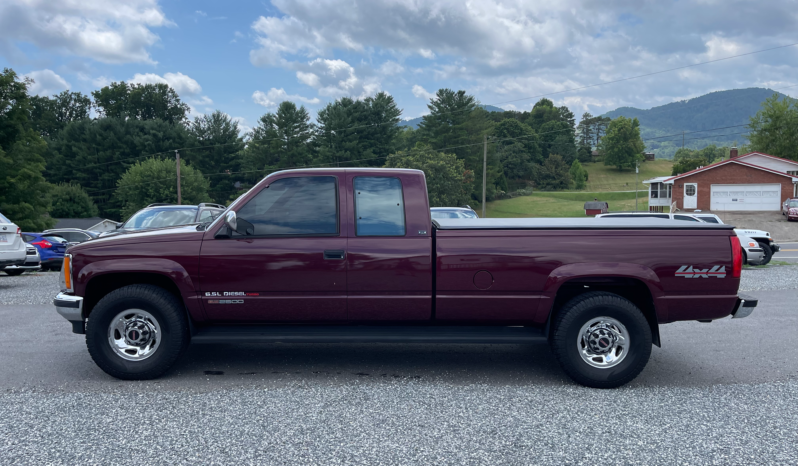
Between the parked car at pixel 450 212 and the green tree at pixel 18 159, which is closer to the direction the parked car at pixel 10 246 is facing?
the green tree

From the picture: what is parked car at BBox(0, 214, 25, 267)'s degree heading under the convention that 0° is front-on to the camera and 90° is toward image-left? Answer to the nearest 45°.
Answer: approximately 135°

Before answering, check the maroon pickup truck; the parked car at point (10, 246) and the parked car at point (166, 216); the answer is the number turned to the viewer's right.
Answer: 0

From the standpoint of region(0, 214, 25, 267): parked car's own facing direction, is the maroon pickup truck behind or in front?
behind

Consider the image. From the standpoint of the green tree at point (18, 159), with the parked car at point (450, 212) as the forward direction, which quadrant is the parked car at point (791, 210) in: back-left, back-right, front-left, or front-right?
front-left

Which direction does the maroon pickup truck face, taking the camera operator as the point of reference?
facing to the left of the viewer

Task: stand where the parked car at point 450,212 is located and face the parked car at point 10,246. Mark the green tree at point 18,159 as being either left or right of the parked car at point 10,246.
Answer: right

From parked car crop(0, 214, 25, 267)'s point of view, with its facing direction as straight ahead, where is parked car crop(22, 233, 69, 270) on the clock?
parked car crop(22, 233, 69, 270) is roughly at 2 o'clock from parked car crop(0, 214, 25, 267).

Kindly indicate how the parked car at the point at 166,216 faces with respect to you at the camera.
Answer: facing the viewer and to the left of the viewer

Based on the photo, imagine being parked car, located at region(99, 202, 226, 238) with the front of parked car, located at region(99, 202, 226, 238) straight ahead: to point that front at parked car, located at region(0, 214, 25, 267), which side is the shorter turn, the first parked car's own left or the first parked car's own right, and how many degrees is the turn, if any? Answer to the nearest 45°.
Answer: approximately 45° to the first parked car's own right
